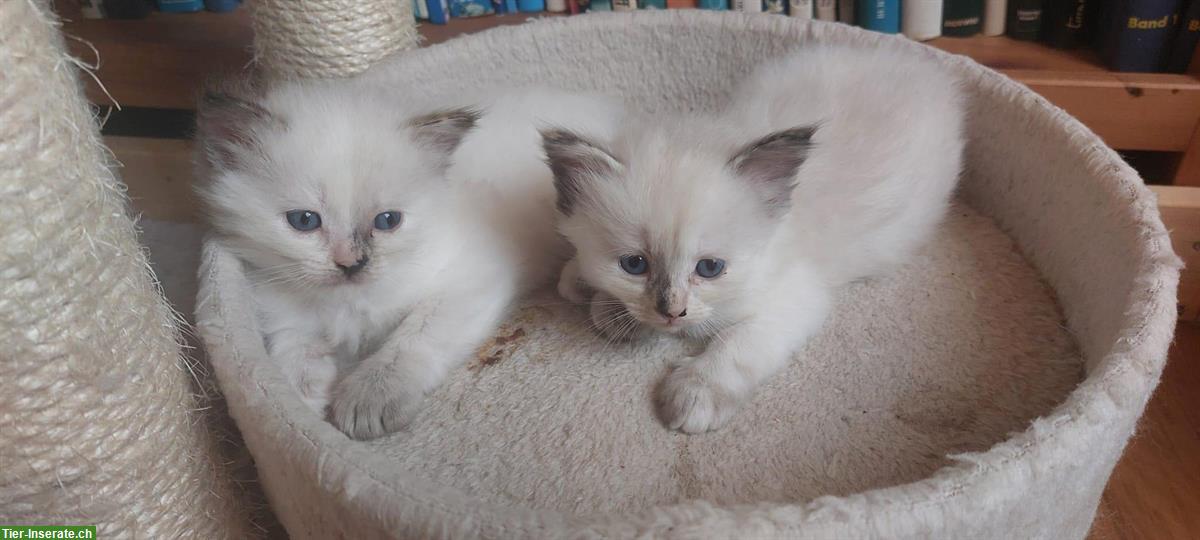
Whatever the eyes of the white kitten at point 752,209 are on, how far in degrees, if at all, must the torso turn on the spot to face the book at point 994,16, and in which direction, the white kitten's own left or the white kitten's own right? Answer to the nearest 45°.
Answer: approximately 180°

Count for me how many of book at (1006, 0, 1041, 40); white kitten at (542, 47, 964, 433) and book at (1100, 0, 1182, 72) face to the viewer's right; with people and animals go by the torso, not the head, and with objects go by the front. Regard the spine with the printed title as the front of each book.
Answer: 0

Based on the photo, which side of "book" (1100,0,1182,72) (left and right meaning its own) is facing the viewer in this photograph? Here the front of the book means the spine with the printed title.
front

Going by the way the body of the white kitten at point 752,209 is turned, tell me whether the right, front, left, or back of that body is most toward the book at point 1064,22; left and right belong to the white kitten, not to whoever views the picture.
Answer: back

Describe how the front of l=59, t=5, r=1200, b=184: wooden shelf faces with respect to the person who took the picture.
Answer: facing the viewer

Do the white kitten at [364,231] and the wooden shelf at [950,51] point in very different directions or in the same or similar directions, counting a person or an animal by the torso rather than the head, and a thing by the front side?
same or similar directions

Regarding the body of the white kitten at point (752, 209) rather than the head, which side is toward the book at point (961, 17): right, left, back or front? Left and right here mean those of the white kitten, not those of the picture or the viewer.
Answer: back

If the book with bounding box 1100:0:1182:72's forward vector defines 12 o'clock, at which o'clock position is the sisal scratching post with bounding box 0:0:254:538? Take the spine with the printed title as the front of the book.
The sisal scratching post is roughly at 1 o'clock from the book.

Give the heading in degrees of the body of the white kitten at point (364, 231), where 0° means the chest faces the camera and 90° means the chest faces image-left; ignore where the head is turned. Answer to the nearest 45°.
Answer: approximately 45°

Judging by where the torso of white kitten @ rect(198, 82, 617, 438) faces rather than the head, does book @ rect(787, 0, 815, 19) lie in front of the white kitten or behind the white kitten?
behind
